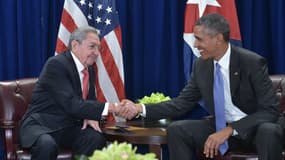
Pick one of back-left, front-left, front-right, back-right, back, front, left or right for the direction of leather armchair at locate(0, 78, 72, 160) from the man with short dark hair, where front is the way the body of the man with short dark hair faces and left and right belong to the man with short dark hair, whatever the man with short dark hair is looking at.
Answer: front-right

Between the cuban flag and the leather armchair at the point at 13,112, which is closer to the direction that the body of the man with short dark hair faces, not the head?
the leather armchair

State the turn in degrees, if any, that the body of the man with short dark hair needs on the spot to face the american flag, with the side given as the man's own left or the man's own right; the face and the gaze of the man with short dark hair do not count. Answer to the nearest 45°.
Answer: approximately 90° to the man's own right

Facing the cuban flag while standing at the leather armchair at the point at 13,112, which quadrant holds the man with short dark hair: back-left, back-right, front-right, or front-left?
front-right

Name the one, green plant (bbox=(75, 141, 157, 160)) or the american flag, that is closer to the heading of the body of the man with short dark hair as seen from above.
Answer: the green plant

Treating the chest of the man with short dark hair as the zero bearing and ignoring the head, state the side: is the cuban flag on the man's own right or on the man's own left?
on the man's own right

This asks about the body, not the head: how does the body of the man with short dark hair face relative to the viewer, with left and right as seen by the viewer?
facing the viewer and to the left of the viewer

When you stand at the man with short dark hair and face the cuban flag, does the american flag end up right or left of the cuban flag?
left

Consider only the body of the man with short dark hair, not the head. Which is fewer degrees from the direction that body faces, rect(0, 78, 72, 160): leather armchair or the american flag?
the leather armchair

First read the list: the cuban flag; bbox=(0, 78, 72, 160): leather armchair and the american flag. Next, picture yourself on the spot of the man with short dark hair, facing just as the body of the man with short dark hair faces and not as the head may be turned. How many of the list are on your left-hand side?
0

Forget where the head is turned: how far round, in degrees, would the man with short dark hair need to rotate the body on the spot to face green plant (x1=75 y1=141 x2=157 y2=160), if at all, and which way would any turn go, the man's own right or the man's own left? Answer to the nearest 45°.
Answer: approximately 45° to the man's own left

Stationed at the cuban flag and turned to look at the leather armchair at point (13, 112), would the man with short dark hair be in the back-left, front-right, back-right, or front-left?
front-left

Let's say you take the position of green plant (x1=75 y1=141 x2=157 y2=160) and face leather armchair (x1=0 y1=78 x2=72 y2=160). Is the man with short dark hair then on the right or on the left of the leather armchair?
right

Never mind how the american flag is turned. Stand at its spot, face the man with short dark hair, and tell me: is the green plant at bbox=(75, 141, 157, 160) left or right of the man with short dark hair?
right
